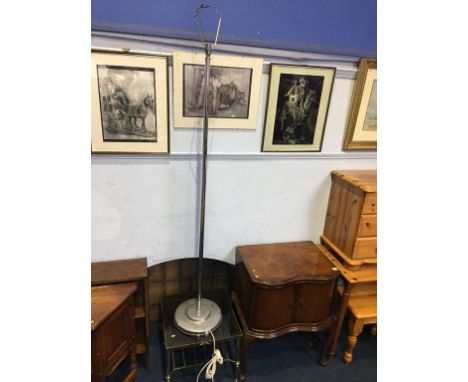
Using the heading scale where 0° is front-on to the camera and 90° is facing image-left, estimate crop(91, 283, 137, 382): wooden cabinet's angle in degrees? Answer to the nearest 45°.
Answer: approximately 315°

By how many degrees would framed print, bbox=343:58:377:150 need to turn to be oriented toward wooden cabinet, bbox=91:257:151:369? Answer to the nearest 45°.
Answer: approximately 45° to its right

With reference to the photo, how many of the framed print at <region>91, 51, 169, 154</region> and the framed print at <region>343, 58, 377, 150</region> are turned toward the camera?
2

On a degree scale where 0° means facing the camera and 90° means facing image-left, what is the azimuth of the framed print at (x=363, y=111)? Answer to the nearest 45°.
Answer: approximately 0°

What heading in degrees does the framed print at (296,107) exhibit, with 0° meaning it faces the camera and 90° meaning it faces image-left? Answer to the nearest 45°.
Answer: approximately 0°
